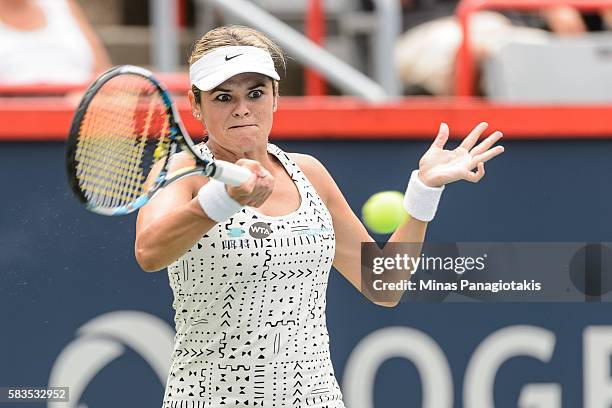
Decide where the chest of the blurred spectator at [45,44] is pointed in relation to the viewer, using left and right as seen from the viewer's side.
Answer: facing the viewer

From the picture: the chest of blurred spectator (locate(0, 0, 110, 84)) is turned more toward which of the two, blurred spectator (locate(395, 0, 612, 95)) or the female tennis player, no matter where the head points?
the female tennis player

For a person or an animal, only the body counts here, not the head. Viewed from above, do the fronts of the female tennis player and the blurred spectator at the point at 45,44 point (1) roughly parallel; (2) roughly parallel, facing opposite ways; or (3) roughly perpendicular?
roughly parallel

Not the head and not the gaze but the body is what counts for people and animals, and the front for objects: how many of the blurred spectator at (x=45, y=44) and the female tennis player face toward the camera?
2

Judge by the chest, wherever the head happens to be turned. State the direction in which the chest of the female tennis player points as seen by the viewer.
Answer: toward the camera

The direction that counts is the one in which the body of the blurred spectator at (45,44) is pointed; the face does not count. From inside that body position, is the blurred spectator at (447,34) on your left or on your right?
on your left

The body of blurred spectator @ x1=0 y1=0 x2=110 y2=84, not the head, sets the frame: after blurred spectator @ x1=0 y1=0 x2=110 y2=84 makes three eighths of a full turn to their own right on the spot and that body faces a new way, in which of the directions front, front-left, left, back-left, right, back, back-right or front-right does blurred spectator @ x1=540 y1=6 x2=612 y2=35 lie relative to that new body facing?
back-right
